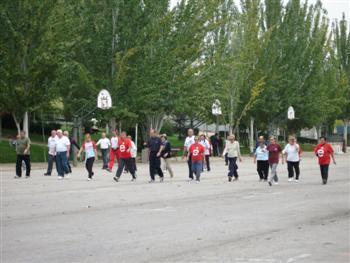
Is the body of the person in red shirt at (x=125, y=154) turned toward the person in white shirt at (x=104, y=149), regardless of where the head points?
no

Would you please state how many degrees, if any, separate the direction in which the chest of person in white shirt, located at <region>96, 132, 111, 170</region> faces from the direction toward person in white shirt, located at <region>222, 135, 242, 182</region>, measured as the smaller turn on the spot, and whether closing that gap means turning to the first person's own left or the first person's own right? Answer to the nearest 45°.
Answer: approximately 45° to the first person's own left

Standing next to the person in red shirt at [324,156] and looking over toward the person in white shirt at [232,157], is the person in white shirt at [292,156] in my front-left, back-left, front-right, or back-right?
front-right

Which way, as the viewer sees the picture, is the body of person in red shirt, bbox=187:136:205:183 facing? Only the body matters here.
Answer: toward the camera

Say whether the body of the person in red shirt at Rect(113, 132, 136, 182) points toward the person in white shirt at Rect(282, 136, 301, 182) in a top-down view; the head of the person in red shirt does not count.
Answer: no

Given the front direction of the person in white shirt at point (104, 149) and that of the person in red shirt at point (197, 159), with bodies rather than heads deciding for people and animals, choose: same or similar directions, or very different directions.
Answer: same or similar directions

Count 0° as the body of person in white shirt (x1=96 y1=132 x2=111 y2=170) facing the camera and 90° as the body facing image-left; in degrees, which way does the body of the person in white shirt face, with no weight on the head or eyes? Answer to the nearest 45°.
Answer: approximately 0°

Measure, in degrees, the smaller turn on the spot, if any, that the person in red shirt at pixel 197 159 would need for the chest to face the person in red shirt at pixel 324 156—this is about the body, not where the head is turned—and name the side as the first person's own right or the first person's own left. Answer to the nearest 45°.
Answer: approximately 90° to the first person's own left

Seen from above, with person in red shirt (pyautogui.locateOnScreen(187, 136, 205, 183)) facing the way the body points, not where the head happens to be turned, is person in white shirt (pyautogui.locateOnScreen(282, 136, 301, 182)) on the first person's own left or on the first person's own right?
on the first person's own left

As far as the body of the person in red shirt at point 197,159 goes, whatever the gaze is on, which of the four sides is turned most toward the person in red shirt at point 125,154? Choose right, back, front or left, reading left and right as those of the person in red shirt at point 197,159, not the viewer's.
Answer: right

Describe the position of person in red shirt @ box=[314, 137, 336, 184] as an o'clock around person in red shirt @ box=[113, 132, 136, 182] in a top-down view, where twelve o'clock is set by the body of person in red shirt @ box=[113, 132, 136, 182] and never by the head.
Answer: person in red shirt @ box=[314, 137, 336, 184] is roughly at 8 o'clock from person in red shirt @ box=[113, 132, 136, 182].

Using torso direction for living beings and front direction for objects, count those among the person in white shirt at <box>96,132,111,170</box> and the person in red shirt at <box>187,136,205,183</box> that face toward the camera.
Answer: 2

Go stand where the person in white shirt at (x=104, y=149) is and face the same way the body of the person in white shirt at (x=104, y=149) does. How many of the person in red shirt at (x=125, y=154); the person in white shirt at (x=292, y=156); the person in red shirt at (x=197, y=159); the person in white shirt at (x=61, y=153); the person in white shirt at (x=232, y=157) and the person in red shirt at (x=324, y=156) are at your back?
0

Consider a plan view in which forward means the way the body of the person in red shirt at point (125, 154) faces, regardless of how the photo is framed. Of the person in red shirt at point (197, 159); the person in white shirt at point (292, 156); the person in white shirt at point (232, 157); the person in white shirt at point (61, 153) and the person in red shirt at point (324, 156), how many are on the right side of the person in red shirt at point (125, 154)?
1

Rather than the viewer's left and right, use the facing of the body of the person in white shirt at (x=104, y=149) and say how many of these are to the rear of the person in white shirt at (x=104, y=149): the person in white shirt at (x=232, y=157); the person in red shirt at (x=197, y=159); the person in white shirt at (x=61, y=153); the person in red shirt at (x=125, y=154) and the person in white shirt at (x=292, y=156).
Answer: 0
